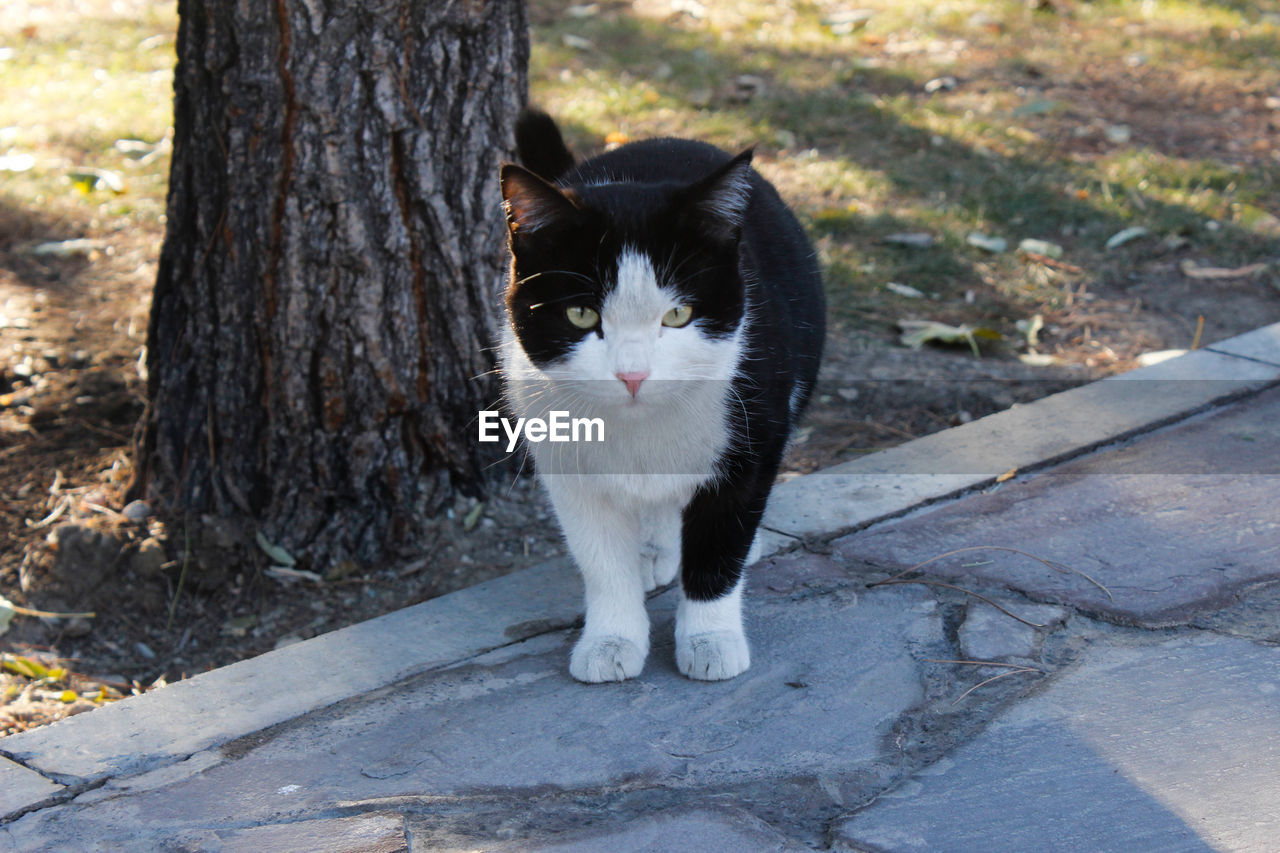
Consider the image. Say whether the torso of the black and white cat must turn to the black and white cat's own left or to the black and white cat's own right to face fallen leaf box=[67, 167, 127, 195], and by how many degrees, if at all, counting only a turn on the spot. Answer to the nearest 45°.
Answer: approximately 135° to the black and white cat's own right

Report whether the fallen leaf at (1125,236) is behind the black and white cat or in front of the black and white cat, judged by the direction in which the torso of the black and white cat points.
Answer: behind

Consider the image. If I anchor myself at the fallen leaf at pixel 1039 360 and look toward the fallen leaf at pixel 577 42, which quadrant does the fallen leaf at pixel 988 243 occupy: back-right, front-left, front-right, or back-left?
front-right

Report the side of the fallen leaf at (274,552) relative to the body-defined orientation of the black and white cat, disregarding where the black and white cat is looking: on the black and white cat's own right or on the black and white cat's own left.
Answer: on the black and white cat's own right

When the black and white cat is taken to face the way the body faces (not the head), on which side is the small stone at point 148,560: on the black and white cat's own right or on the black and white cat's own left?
on the black and white cat's own right

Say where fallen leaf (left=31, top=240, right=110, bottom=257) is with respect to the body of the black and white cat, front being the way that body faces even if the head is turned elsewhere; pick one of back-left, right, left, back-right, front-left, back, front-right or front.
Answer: back-right

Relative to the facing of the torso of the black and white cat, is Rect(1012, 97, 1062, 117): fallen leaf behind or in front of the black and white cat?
behind

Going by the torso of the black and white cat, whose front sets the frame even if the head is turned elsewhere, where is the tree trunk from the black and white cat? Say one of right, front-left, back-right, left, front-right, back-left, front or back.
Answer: back-right

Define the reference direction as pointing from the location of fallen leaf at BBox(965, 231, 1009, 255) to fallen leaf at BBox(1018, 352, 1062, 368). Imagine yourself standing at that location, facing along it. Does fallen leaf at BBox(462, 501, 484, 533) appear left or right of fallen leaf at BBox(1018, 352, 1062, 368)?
right

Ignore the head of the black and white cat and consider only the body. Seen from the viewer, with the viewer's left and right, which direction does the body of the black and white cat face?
facing the viewer

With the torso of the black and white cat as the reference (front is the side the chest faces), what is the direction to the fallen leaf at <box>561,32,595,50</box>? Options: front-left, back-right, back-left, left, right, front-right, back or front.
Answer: back

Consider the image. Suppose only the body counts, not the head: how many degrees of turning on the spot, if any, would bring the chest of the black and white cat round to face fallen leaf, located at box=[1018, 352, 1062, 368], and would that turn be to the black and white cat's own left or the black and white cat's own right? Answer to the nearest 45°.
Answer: approximately 135° to the black and white cat's own left
